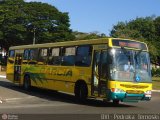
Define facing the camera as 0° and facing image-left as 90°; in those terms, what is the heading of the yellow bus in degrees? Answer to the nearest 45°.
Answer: approximately 315°
